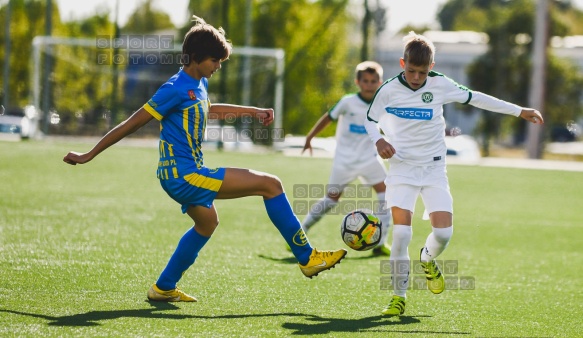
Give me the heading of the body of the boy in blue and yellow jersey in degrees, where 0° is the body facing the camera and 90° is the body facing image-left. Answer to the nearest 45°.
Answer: approximately 270°

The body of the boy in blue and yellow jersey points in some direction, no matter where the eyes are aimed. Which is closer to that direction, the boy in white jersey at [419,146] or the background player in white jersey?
the boy in white jersey

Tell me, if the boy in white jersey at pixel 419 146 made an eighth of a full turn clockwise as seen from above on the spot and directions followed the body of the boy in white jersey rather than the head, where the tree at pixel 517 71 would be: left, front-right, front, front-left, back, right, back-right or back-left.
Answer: back-right

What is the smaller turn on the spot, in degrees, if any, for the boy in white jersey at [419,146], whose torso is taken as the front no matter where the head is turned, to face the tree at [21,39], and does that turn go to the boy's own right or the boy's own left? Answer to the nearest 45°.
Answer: approximately 135° to the boy's own right

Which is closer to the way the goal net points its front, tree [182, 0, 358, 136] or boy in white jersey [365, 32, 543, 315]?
the boy in white jersey

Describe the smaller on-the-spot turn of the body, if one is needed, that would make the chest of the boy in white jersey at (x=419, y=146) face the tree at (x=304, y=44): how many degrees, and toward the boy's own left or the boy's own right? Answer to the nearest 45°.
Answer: approximately 180°

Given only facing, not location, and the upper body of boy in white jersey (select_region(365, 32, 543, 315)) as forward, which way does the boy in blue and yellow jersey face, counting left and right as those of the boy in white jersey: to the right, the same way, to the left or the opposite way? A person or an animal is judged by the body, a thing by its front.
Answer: to the left

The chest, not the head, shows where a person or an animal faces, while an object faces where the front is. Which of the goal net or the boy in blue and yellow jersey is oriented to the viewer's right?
the boy in blue and yellow jersey

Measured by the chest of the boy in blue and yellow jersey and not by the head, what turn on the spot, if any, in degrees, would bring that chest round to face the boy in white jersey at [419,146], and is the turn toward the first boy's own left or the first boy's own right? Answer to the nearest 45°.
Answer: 0° — they already face them

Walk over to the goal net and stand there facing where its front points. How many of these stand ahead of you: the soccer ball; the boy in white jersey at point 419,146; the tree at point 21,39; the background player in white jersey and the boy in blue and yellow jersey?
4

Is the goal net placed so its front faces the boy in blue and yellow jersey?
yes
